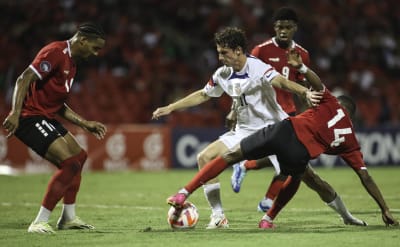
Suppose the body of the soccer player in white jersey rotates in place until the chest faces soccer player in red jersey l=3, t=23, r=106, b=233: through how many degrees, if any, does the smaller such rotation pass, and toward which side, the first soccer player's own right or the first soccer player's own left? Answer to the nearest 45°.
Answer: approximately 45° to the first soccer player's own right

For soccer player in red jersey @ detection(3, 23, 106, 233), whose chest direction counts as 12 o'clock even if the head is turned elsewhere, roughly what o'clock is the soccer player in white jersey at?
The soccer player in white jersey is roughly at 12 o'clock from the soccer player in red jersey.

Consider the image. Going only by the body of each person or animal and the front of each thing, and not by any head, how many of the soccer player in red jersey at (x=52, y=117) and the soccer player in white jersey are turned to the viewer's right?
1

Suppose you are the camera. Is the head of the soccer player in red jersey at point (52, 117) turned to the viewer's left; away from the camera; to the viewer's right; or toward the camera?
to the viewer's right

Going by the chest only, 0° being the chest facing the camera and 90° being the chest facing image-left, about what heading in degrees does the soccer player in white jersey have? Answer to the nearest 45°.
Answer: approximately 45°

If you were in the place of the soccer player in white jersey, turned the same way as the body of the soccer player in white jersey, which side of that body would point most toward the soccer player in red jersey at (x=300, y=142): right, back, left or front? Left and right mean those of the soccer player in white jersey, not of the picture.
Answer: left

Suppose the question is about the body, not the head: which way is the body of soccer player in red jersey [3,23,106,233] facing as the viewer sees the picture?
to the viewer's right
